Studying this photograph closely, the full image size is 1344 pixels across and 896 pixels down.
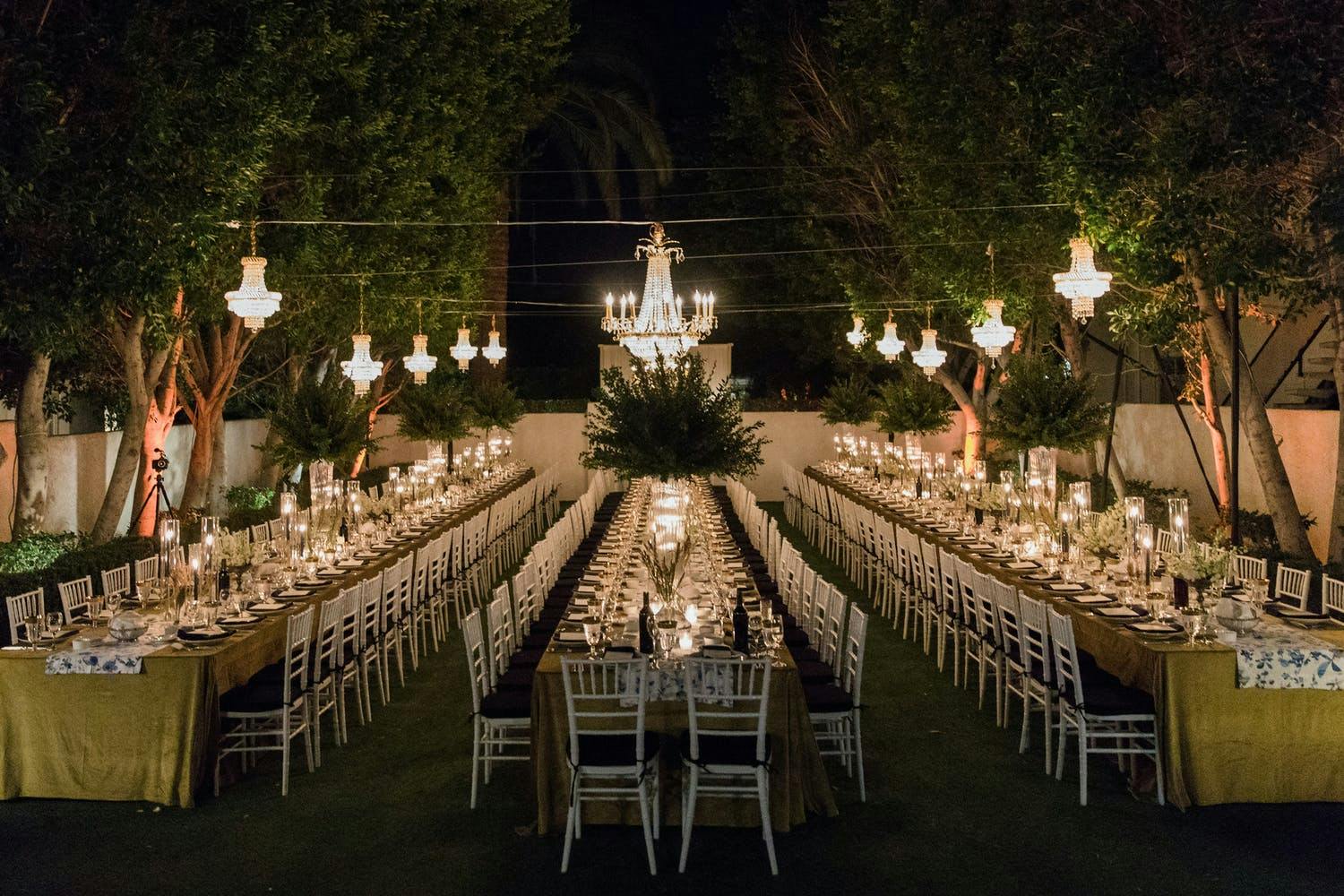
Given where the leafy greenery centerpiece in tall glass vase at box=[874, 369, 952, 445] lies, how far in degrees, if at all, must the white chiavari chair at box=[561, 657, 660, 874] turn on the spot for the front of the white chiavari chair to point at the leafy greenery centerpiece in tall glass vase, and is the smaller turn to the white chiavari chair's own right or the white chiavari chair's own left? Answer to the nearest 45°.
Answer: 0° — it already faces it

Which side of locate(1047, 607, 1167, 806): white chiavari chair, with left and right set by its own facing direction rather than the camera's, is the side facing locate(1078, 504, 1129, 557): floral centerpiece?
left

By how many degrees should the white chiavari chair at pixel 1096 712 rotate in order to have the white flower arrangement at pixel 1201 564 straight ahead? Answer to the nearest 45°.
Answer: approximately 45° to its left

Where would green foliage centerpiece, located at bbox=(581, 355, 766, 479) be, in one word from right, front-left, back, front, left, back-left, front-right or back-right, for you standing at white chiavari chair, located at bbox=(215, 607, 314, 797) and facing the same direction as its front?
back-right

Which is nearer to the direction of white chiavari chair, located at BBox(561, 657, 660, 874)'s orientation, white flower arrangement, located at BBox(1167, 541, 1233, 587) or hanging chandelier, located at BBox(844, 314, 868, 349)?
the hanging chandelier

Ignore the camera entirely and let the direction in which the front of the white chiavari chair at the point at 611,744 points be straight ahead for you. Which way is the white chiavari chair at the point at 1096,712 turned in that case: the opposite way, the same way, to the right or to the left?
to the right

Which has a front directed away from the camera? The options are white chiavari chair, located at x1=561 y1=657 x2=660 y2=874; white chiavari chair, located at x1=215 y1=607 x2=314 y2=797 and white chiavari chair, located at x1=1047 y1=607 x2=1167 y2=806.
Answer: white chiavari chair, located at x1=561 y1=657 x2=660 y2=874

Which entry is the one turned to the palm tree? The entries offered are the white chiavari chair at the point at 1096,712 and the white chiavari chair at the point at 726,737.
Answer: the white chiavari chair at the point at 726,737

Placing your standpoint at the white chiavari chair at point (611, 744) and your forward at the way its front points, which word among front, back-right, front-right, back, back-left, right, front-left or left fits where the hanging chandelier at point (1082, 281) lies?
front-right

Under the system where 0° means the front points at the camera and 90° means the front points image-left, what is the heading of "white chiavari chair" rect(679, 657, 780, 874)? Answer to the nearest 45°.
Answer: approximately 180°

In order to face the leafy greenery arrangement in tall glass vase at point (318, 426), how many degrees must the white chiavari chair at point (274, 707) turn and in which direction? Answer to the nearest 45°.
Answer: approximately 90° to its right

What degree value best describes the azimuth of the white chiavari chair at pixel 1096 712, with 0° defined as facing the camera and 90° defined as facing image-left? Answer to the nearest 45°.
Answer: approximately 270°

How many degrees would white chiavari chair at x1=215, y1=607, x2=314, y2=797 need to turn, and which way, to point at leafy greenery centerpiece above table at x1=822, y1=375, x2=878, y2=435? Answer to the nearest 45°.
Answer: approximately 135° to its right

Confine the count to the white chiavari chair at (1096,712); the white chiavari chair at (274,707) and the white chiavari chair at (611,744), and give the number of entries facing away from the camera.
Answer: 1

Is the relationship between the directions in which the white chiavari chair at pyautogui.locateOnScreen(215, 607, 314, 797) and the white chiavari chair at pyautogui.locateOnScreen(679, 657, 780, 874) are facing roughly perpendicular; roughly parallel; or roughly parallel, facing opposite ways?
roughly perpendicular

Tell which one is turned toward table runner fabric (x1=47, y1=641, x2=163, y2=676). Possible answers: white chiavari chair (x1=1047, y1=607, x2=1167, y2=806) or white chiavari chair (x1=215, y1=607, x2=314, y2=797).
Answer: white chiavari chair (x1=215, y1=607, x2=314, y2=797)

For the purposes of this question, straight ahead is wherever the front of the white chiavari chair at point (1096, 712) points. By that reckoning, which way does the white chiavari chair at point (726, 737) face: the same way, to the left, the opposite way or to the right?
to the left

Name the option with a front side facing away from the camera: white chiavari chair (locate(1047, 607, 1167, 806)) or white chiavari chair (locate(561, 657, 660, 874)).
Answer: white chiavari chair (locate(561, 657, 660, 874))

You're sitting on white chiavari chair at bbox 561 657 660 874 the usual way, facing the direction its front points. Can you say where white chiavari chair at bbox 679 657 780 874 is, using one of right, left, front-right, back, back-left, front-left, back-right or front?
right

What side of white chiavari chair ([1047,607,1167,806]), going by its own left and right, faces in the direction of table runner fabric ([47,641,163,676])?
back

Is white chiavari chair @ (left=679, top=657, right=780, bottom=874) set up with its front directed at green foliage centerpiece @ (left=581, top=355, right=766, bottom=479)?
yes

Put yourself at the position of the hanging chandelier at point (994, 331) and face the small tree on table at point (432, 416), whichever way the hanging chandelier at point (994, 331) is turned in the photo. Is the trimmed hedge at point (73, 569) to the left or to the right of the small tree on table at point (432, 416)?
left
